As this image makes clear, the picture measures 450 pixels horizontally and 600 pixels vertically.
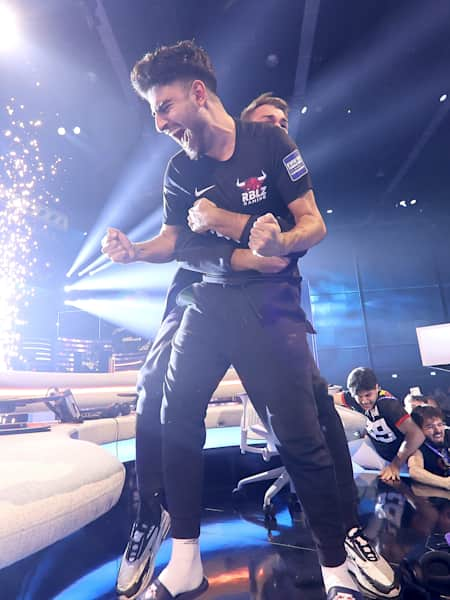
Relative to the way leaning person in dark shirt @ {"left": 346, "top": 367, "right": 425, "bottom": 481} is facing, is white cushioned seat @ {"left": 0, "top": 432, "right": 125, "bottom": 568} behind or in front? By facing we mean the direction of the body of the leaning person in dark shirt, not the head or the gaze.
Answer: in front

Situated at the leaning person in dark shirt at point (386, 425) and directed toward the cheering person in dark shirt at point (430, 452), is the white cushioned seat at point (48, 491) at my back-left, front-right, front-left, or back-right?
back-right

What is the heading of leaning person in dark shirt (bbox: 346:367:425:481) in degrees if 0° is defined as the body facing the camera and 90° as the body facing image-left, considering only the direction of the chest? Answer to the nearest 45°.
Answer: approximately 45°
